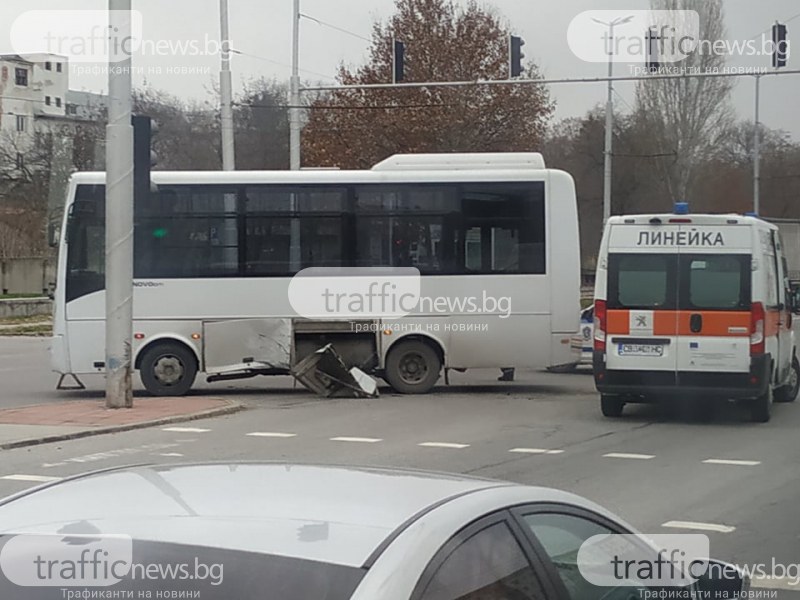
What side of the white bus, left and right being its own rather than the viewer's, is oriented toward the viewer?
left

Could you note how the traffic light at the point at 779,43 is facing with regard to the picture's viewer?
facing the viewer and to the right of the viewer

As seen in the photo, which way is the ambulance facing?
away from the camera

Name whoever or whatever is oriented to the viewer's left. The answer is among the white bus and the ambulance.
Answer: the white bus

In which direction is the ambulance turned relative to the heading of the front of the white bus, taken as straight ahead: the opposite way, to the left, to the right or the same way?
to the right

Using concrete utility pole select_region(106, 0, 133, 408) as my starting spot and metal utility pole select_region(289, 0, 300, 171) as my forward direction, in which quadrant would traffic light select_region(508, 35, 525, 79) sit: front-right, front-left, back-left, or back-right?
front-right

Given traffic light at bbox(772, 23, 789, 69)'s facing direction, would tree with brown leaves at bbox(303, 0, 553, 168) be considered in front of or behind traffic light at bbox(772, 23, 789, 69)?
behind

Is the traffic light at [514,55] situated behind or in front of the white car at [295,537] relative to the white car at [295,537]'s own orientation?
in front

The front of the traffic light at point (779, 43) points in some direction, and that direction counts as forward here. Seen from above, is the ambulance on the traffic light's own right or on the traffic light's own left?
on the traffic light's own right

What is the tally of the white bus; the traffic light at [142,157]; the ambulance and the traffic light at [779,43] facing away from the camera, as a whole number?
1

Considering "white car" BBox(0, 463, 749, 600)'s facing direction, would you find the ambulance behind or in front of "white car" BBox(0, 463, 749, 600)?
in front

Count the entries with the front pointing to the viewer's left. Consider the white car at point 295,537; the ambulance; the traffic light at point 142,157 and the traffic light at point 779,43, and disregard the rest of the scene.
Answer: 0

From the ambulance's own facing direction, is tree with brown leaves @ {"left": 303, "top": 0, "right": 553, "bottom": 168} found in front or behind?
in front
